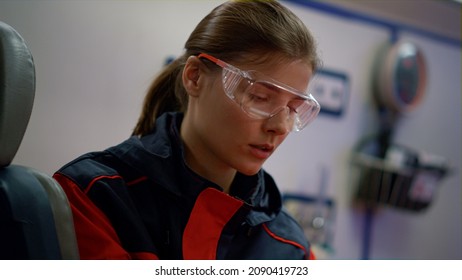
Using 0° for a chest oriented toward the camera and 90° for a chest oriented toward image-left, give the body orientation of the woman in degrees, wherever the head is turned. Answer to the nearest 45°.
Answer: approximately 315°

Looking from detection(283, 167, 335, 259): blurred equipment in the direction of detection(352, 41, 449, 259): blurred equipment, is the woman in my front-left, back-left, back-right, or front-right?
back-right

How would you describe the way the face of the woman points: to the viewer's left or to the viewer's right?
to the viewer's right

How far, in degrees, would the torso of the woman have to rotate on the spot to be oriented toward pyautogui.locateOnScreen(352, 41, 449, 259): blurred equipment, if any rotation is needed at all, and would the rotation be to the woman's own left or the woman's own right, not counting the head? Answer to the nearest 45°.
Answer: approximately 90° to the woman's own left

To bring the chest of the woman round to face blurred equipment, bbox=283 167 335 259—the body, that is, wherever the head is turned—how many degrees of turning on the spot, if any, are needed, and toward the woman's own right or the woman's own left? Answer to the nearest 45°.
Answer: approximately 90° to the woman's own left
